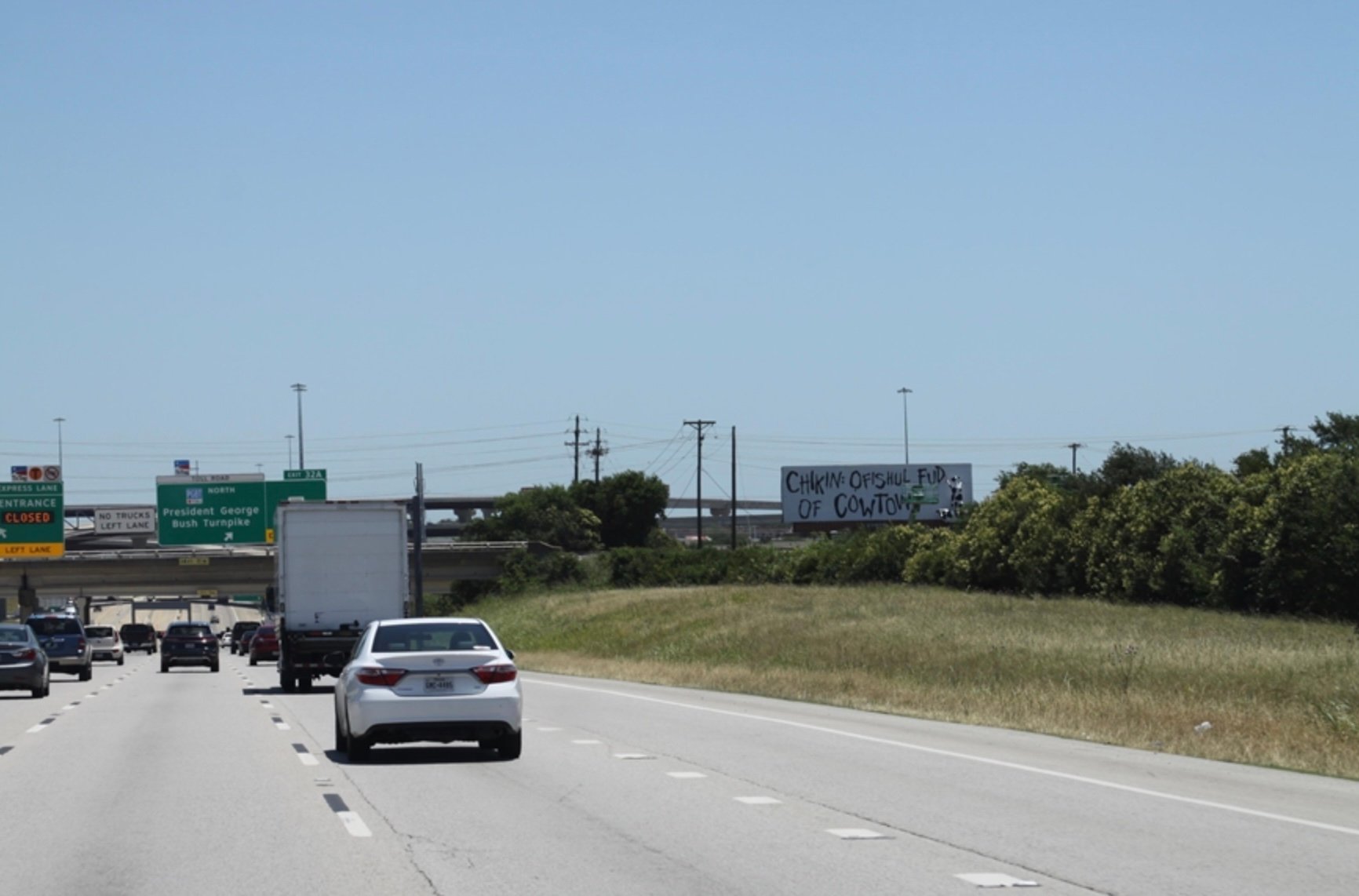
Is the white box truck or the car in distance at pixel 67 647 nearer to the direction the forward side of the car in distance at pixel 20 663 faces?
the car in distance

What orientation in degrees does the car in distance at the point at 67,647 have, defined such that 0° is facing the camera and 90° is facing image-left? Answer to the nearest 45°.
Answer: approximately 180°

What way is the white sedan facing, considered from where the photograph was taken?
facing away from the viewer

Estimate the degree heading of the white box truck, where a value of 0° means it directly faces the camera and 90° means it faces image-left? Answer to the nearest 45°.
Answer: approximately 180°

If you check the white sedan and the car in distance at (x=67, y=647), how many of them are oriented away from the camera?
2

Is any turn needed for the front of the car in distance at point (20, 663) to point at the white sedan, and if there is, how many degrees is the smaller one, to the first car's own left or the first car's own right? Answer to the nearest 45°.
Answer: approximately 180°

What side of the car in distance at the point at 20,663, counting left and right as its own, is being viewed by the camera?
back

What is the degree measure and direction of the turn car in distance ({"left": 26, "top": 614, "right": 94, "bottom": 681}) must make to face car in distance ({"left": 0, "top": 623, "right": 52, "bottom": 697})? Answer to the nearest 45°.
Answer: approximately 180°

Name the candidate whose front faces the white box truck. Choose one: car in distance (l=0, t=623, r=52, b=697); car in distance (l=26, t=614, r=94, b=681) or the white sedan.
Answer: the white sedan

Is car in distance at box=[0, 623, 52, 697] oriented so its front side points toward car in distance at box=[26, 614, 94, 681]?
yes

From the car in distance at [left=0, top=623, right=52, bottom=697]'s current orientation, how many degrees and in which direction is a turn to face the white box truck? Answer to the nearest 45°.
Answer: approximately 90° to its right

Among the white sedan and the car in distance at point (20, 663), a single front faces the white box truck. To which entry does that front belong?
the white sedan

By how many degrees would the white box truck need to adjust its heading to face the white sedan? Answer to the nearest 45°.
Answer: approximately 180°
